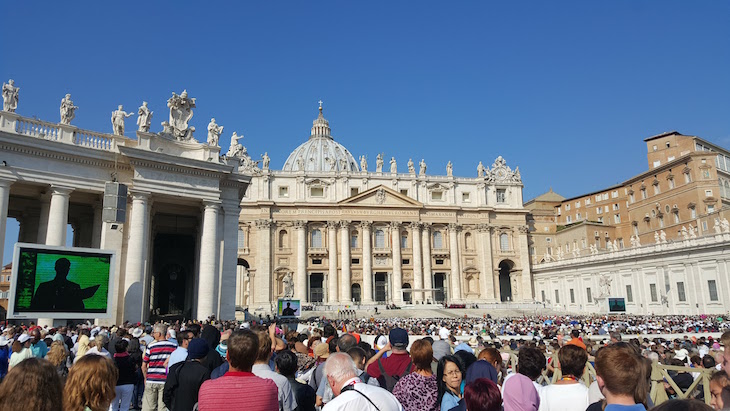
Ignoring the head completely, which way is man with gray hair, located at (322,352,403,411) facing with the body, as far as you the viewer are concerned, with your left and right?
facing away from the viewer and to the left of the viewer

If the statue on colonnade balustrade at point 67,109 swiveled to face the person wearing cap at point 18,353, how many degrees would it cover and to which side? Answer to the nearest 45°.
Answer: approximately 45° to its right

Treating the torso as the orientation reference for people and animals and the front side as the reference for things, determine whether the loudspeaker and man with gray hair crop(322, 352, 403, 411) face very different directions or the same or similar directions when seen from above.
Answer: very different directions

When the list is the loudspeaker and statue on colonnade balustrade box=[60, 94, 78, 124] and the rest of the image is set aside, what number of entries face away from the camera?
0

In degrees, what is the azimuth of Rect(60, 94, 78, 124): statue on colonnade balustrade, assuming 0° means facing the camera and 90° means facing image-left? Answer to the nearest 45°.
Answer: approximately 315°

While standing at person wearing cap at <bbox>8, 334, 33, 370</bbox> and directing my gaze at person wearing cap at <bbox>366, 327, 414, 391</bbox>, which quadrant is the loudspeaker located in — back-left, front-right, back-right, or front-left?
back-left

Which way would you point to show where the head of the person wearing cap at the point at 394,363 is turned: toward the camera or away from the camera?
away from the camera

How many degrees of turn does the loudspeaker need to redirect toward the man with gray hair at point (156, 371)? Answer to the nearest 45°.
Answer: approximately 45° to its right

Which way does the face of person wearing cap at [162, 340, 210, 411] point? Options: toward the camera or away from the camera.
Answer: away from the camera

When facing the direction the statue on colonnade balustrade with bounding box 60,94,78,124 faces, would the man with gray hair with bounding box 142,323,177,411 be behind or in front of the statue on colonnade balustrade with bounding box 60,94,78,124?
in front
